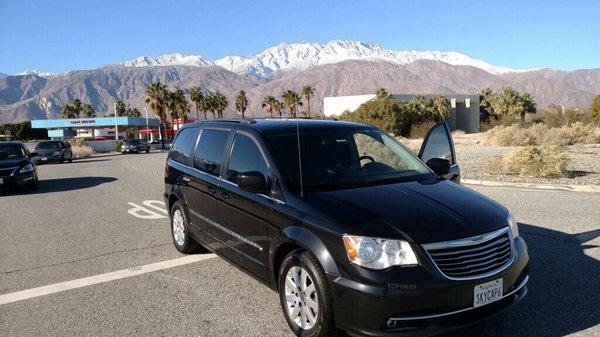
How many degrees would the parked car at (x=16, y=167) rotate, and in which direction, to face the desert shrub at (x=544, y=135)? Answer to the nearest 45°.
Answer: approximately 90° to its left

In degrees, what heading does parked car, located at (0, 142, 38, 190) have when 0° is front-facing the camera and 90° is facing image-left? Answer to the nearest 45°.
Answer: approximately 0°

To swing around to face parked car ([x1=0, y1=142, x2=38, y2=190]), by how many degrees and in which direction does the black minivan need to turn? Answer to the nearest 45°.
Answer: approximately 180°

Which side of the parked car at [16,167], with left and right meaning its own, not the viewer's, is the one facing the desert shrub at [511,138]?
left

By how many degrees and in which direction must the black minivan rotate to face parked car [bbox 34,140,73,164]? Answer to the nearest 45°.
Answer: approximately 180°

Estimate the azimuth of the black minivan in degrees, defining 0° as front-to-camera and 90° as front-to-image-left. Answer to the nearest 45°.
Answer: approximately 315°

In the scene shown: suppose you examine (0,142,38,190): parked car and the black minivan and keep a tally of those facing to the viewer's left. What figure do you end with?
0

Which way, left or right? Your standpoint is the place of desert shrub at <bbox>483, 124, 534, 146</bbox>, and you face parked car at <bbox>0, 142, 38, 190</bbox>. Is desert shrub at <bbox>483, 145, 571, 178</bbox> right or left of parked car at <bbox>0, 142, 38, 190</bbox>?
left

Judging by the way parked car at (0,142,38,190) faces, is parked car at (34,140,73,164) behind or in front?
behind
